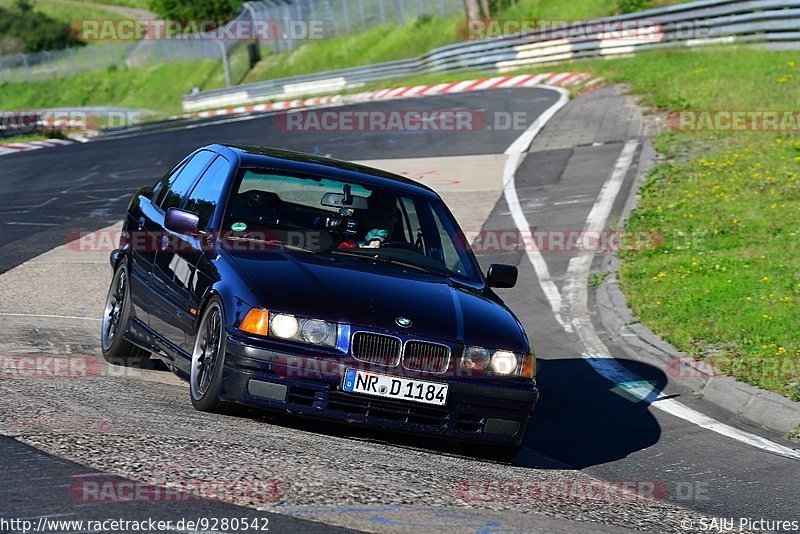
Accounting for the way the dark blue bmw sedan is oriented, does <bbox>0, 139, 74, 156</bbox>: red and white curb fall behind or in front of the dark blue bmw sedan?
behind

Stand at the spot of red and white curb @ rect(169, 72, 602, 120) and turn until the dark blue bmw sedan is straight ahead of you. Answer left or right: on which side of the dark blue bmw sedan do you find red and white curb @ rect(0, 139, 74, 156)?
right

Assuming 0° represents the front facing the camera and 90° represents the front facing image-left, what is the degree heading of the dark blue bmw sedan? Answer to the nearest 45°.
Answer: approximately 315°

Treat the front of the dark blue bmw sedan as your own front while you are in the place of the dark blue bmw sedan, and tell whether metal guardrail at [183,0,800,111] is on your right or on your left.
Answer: on your left

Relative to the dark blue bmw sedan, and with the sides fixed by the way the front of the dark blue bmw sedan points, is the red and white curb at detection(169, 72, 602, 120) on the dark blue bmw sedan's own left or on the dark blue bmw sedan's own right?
on the dark blue bmw sedan's own left
